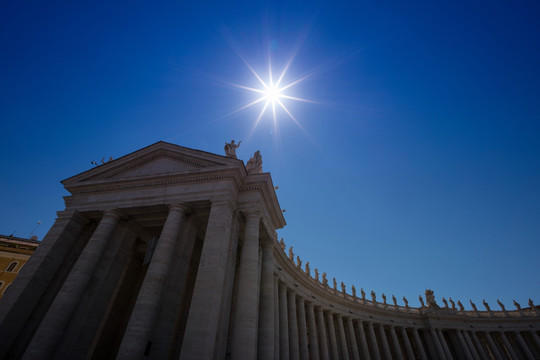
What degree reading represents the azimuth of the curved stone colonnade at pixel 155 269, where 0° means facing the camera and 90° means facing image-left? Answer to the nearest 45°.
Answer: approximately 0°

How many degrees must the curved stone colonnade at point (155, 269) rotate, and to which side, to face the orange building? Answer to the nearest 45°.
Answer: approximately 135° to its right
